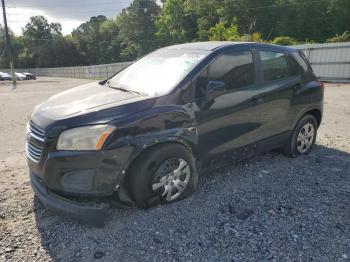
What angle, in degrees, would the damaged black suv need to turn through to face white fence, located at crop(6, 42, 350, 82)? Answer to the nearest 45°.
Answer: approximately 180°

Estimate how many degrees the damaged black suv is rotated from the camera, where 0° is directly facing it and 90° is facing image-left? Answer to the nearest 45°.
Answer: approximately 45°
